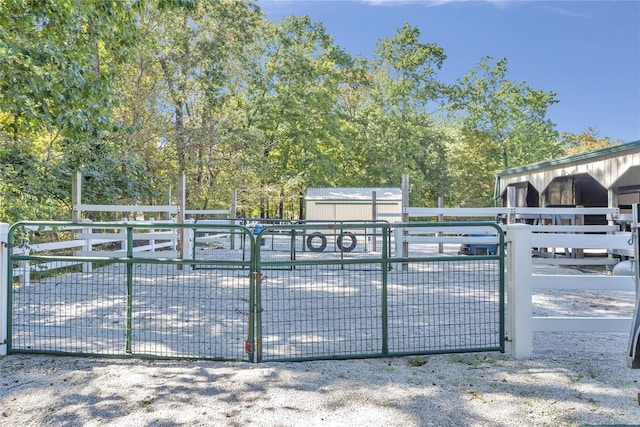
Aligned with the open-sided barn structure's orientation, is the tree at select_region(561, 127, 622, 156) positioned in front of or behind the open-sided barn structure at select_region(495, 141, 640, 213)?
behind

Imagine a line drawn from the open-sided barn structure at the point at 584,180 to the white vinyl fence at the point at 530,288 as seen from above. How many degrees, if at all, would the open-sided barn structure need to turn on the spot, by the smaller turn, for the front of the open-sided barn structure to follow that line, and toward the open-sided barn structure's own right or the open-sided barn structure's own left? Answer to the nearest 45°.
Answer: approximately 45° to the open-sided barn structure's own left

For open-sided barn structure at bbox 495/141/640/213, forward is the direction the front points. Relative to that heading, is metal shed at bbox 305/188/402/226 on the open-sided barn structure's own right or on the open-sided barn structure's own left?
on the open-sided barn structure's own right

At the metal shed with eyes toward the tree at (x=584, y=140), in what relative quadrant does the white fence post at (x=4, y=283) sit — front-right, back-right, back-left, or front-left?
back-right

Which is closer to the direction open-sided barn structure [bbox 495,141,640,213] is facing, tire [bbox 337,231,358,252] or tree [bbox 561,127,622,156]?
the tire

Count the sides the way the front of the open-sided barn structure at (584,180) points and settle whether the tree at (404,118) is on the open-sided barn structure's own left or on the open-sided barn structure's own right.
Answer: on the open-sided barn structure's own right

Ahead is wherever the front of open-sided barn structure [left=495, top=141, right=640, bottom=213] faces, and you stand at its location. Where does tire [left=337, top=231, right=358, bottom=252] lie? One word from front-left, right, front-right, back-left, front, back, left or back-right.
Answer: front

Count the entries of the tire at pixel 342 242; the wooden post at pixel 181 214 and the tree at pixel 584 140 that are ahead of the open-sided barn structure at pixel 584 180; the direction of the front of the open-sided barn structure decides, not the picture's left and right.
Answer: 2

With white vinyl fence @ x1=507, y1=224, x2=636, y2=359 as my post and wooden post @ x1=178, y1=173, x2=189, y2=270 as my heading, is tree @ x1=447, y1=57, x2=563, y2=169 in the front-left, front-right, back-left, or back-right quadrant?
front-right

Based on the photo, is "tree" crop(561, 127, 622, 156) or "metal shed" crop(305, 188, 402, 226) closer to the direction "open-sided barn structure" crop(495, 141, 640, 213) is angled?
the metal shed

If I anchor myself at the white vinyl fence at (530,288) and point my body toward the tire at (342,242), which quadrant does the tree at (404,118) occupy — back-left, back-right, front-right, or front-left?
front-right

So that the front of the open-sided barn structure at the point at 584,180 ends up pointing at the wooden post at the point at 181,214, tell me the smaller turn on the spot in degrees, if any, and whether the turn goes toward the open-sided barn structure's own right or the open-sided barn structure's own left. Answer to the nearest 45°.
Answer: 0° — it already faces it

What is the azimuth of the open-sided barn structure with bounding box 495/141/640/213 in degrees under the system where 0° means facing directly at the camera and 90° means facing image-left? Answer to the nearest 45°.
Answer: approximately 45°

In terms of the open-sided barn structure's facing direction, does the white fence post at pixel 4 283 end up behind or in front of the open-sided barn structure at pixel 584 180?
in front

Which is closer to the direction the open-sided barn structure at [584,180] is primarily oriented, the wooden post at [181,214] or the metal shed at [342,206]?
the wooden post
